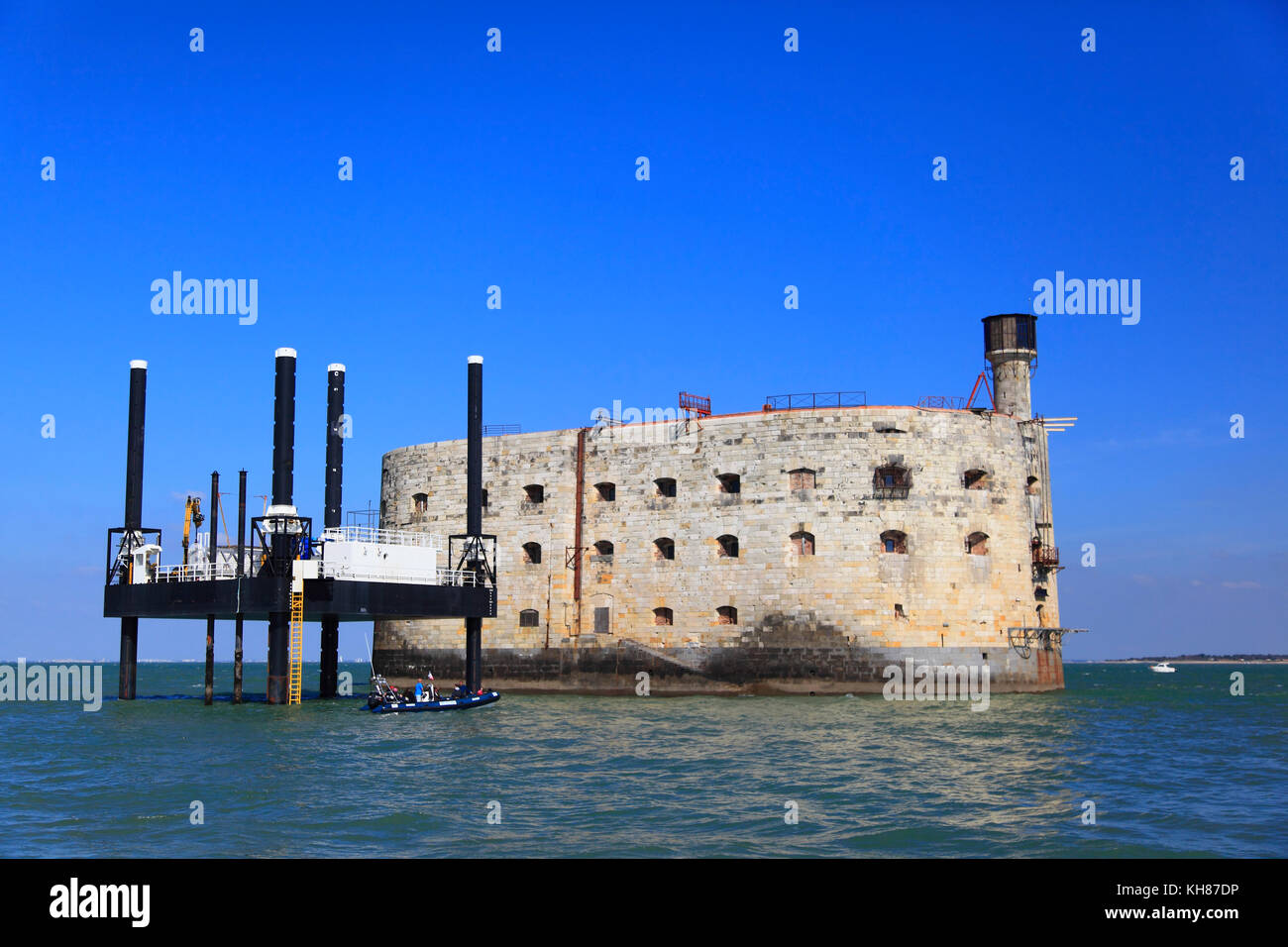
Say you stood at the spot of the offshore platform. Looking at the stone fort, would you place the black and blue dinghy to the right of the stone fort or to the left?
right

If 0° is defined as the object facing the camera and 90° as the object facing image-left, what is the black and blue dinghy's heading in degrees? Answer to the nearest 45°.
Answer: approximately 270°

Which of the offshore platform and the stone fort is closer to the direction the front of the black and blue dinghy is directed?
the stone fort

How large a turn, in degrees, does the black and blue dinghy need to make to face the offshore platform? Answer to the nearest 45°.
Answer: approximately 135° to its left
